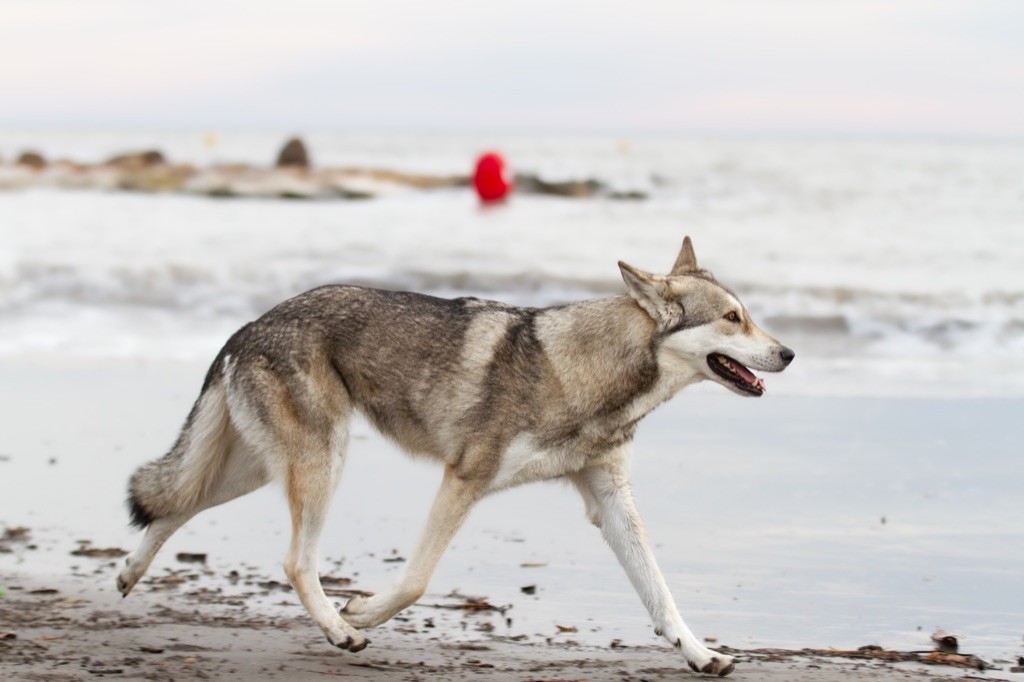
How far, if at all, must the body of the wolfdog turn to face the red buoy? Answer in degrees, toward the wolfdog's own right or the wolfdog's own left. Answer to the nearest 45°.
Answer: approximately 90° to the wolfdog's own left

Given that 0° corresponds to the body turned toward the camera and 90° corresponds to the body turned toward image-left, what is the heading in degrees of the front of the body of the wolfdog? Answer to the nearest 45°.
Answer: approximately 270°
